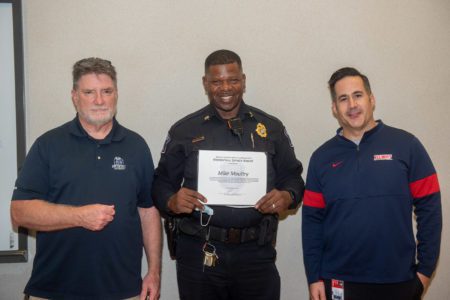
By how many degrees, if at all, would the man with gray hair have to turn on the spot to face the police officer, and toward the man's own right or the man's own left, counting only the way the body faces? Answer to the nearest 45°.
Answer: approximately 90° to the man's own left

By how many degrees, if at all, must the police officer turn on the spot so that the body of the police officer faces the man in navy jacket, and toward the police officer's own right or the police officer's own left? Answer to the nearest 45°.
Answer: approximately 90° to the police officer's own left

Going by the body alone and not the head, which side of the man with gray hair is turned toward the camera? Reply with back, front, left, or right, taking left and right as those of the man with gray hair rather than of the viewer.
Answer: front

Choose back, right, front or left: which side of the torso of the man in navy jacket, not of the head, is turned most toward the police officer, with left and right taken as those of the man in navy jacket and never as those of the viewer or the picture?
right

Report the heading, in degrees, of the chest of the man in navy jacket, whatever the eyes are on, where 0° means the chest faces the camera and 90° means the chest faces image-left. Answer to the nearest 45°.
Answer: approximately 0°

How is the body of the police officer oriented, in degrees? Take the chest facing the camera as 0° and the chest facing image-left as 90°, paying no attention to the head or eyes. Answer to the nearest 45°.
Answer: approximately 0°

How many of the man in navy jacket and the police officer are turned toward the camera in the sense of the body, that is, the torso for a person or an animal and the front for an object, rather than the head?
2

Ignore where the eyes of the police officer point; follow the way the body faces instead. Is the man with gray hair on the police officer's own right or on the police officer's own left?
on the police officer's own right
